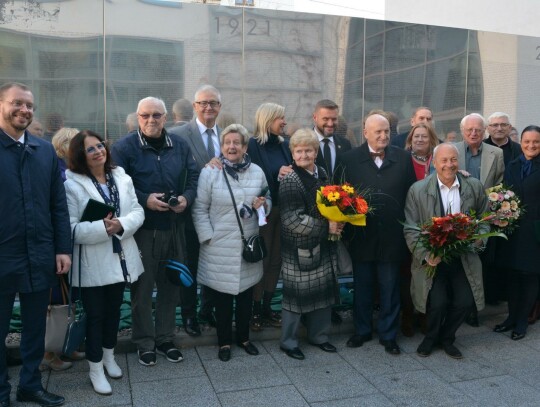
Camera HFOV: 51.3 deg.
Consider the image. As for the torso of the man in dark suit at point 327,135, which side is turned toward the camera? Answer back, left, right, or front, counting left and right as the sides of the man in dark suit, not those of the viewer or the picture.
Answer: front

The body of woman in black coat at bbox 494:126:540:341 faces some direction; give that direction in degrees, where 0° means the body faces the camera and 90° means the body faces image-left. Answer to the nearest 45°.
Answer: approximately 45°

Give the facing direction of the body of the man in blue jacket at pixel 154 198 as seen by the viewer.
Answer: toward the camera

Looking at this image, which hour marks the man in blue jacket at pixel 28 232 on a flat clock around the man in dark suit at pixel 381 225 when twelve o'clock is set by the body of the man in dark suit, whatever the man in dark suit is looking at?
The man in blue jacket is roughly at 2 o'clock from the man in dark suit.

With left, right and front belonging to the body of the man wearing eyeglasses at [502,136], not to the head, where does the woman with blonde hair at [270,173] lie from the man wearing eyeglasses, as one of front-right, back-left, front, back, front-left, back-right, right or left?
front-right

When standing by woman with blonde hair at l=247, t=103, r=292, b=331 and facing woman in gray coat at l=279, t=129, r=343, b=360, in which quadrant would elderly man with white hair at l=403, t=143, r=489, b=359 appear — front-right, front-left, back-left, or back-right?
front-left

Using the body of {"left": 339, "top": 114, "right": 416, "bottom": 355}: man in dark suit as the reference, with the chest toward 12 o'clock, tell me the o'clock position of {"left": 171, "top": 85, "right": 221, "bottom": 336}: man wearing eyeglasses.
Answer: The man wearing eyeglasses is roughly at 3 o'clock from the man in dark suit.

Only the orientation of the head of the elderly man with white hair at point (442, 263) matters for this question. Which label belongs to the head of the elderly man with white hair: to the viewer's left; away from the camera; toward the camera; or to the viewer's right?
toward the camera

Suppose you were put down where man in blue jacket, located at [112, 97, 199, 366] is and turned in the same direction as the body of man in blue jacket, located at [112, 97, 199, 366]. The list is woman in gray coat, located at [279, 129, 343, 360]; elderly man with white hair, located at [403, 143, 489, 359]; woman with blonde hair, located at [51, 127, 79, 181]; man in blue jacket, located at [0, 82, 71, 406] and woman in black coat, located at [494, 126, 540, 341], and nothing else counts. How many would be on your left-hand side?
3

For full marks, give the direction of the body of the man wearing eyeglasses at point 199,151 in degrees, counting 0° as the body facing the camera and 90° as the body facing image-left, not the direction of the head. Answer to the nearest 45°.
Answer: approximately 0°

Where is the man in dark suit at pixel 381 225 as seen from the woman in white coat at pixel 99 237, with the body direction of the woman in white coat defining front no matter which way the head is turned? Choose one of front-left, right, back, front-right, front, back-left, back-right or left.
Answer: front-left

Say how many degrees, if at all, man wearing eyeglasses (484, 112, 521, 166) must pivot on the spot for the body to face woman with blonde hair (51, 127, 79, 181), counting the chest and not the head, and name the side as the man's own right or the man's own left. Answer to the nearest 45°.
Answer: approximately 45° to the man's own right

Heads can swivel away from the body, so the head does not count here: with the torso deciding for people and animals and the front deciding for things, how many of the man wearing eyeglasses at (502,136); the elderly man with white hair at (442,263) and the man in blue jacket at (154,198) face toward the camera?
3

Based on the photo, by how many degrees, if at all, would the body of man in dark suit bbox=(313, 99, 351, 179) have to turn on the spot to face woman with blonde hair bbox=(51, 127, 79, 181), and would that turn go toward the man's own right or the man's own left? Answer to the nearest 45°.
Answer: approximately 90° to the man's own right

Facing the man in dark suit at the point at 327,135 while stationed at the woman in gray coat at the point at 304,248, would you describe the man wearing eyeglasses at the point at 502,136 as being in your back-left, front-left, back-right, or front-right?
front-right

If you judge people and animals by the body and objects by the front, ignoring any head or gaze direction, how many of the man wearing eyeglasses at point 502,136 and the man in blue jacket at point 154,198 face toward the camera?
2

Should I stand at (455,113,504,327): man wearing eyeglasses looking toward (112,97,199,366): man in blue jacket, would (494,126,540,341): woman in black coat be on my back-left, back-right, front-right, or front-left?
back-left

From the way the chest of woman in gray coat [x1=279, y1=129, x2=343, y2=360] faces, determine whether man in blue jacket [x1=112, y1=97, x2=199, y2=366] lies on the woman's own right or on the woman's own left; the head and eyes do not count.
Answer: on the woman's own right
